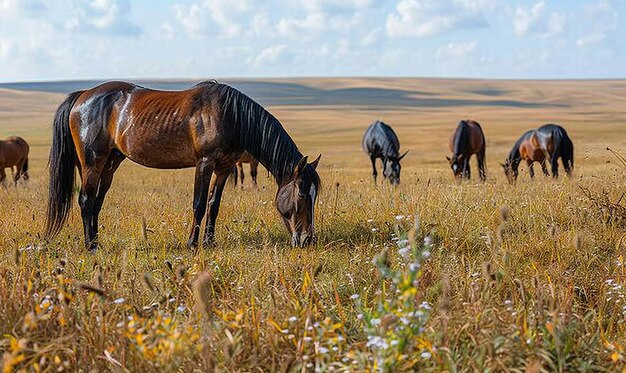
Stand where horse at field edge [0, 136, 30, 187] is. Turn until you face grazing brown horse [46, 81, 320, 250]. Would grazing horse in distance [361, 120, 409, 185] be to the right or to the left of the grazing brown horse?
left

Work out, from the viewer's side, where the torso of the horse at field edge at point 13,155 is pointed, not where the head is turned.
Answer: to the viewer's left

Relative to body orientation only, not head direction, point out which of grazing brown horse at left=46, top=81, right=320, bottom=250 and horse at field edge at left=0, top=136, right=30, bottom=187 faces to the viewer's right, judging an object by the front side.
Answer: the grazing brown horse

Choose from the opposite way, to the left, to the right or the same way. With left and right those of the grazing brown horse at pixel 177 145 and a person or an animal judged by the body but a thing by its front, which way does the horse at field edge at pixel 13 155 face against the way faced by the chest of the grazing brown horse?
the opposite way

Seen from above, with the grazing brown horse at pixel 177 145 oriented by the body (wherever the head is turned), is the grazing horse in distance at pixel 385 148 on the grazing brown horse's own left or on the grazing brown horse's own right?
on the grazing brown horse's own left

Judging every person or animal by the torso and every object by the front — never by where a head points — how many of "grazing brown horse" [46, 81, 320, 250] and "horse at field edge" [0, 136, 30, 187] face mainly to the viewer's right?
1

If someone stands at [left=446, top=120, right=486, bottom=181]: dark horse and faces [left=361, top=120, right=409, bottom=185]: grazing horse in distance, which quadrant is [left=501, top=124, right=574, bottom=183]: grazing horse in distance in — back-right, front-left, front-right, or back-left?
back-left

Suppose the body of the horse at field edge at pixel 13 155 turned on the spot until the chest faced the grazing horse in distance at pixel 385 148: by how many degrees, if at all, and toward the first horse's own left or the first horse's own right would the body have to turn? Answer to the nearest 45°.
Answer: approximately 135° to the first horse's own left

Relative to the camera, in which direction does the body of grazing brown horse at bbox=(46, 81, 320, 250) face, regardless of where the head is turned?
to the viewer's right

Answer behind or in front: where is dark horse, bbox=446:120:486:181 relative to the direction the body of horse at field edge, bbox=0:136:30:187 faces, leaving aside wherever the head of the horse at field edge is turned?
behind

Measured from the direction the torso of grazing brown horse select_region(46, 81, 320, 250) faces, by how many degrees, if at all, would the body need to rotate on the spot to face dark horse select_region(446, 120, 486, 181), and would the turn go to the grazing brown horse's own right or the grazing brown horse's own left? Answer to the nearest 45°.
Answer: approximately 45° to the grazing brown horse's own left
